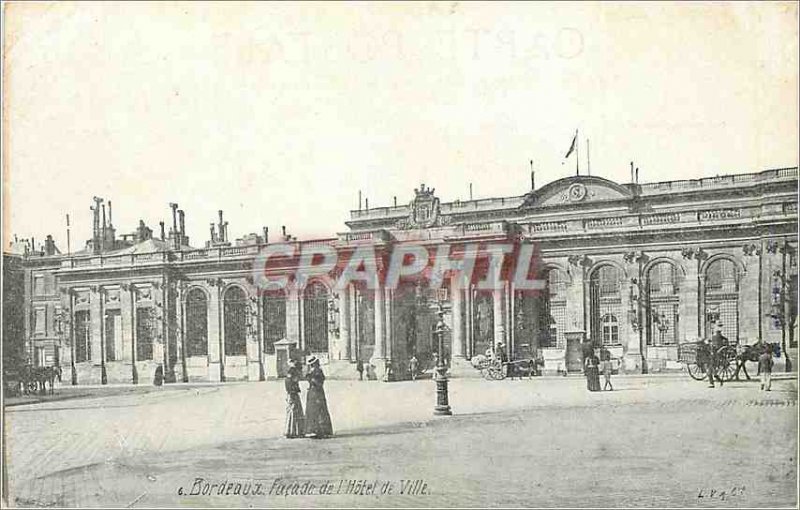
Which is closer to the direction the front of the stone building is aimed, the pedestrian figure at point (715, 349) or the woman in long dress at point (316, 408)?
the woman in long dress

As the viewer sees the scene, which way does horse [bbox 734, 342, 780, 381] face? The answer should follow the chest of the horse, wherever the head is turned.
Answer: to the viewer's right

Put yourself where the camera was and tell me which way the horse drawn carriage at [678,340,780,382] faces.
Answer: facing to the right of the viewer

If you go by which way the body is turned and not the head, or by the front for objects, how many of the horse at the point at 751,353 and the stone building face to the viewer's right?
1

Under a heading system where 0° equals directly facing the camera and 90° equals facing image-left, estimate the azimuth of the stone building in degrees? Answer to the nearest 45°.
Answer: approximately 45°

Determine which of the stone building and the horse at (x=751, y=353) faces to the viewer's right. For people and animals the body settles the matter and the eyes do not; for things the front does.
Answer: the horse
